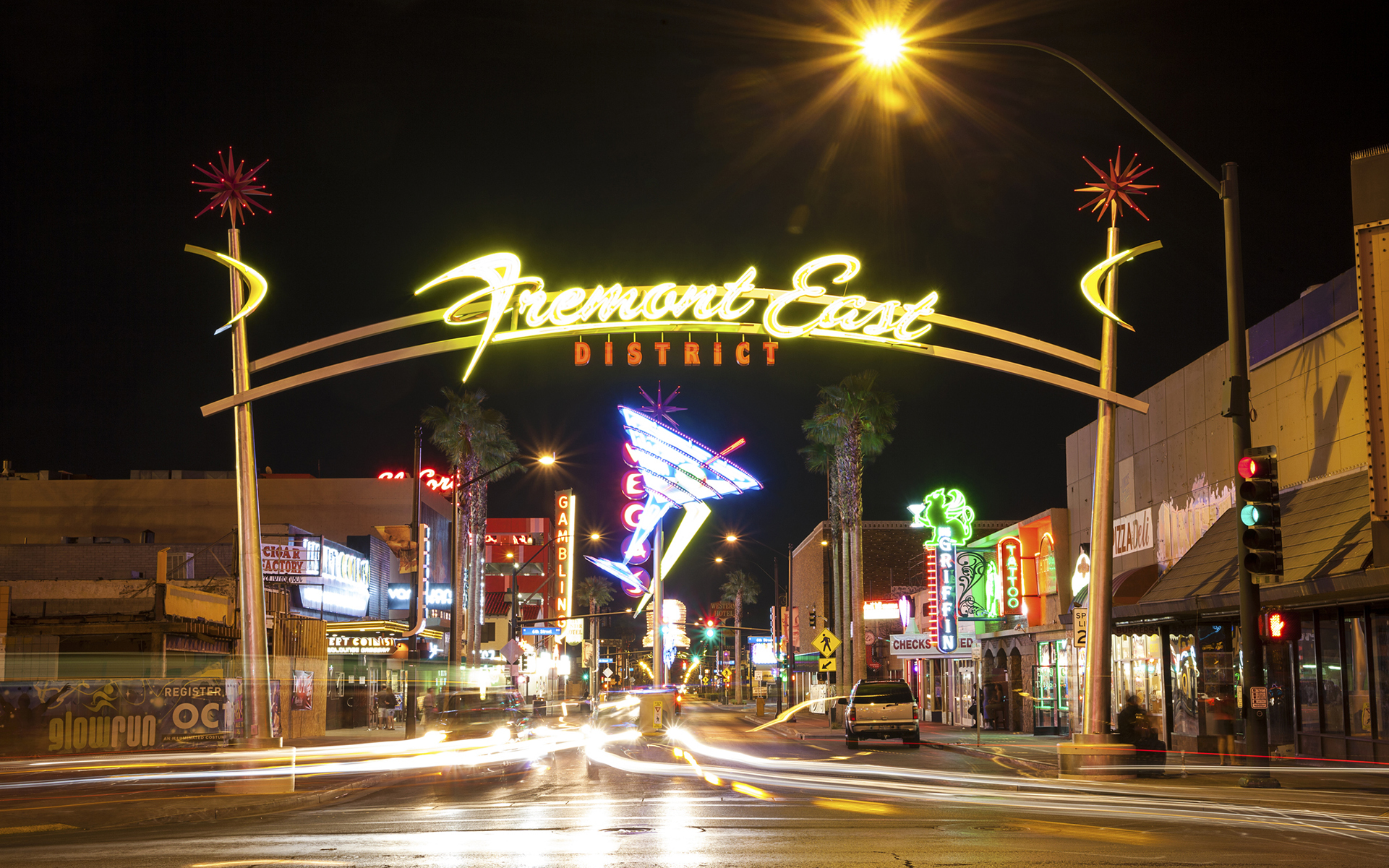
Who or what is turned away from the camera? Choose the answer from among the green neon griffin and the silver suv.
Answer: the silver suv

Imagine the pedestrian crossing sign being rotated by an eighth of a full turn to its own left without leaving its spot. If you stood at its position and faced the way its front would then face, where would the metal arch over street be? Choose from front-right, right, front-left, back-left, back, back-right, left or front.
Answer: front-right

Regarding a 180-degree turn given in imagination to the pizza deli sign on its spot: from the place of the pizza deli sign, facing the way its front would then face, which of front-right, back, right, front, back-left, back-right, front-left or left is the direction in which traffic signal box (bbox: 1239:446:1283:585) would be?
back-right

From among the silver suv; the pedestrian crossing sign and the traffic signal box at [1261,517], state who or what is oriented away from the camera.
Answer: the silver suv

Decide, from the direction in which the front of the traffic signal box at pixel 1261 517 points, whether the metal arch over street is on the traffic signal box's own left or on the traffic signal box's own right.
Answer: on the traffic signal box's own right

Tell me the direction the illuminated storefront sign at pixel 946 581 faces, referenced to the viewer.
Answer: facing the viewer

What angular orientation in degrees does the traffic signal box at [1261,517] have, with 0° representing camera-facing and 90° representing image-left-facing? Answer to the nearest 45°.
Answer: approximately 45°

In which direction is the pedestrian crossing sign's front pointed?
toward the camera

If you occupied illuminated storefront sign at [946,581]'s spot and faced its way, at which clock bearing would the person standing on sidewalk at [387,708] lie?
The person standing on sidewalk is roughly at 3 o'clock from the illuminated storefront sign.

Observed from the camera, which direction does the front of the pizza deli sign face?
facing the viewer and to the left of the viewer

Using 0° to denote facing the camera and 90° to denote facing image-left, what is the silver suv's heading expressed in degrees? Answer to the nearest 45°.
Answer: approximately 180°

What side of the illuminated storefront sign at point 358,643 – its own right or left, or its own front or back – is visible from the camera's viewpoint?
front

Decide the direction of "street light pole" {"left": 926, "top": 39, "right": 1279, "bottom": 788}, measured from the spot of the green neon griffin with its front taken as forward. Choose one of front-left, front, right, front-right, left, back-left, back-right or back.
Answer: left
